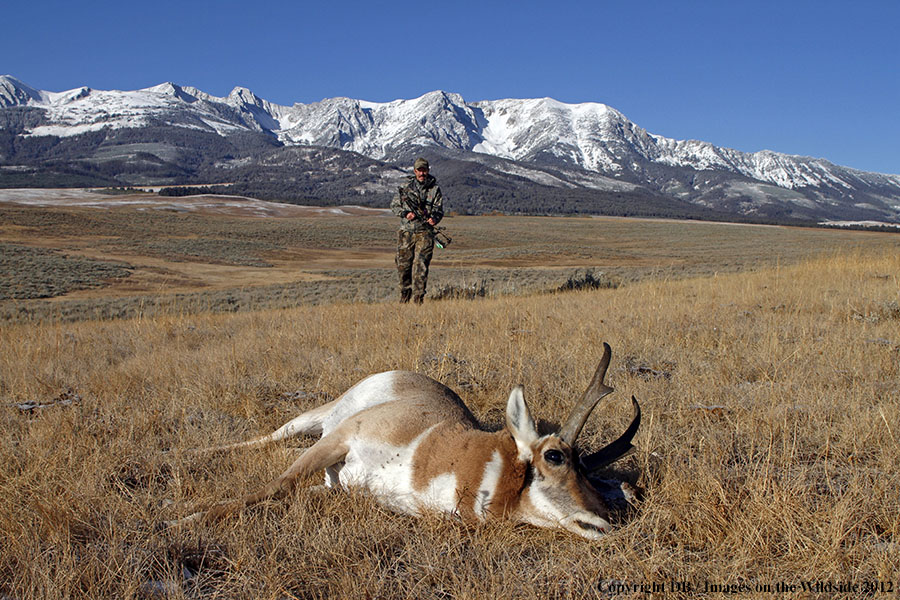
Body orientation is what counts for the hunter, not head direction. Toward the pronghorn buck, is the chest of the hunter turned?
yes

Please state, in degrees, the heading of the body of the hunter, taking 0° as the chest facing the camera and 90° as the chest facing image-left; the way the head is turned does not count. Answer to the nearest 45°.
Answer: approximately 0°
